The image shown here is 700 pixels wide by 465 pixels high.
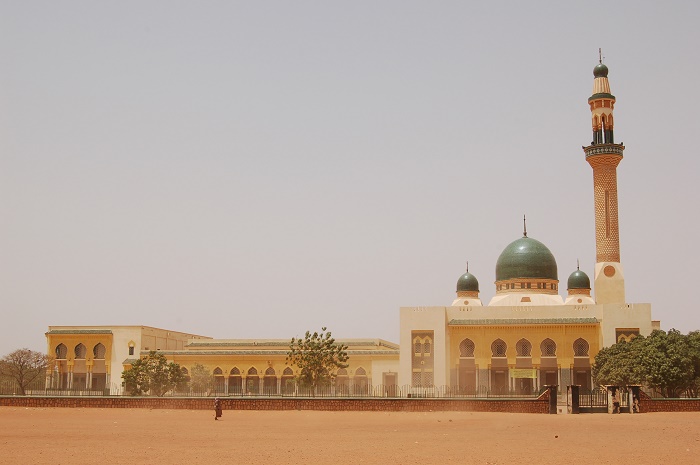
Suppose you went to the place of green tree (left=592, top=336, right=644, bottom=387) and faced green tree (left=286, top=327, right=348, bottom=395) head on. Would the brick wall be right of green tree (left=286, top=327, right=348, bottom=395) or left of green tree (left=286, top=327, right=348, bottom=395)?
left

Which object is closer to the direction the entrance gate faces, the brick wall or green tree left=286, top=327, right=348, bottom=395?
the brick wall

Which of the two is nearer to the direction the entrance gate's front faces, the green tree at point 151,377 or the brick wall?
the brick wall

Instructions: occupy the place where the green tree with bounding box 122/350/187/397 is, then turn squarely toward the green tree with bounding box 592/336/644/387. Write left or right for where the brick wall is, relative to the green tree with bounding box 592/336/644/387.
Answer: right

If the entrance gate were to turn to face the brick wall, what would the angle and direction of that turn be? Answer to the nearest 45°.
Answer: approximately 45° to its right

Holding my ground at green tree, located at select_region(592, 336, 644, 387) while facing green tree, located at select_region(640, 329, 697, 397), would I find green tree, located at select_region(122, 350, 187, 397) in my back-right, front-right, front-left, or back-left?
back-right

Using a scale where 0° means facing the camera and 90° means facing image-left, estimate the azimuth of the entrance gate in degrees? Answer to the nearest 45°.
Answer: approximately 0°

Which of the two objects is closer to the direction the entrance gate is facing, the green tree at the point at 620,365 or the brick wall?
the brick wall

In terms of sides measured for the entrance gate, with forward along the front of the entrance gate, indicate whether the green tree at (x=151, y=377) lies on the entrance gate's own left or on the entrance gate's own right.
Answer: on the entrance gate's own right

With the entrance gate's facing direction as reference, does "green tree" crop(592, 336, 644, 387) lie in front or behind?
behind

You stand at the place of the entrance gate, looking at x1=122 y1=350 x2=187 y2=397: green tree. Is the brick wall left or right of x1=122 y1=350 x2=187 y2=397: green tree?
left

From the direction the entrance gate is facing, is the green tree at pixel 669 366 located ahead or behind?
behind
